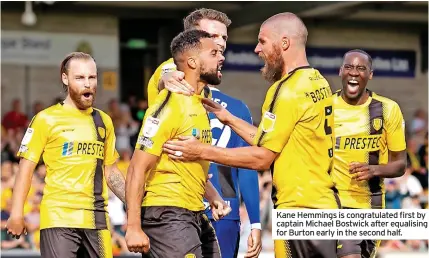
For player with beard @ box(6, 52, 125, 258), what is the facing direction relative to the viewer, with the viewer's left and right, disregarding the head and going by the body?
facing the viewer and to the right of the viewer

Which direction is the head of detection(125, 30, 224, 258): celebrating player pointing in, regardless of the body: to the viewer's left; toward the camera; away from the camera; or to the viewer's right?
to the viewer's right

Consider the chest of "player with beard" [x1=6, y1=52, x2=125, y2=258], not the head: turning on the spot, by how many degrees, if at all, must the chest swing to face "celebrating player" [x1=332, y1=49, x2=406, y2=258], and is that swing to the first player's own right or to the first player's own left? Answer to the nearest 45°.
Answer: approximately 45° to the first player's own left

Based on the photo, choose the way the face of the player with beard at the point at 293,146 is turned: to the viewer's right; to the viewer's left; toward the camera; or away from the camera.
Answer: to the viewer's left

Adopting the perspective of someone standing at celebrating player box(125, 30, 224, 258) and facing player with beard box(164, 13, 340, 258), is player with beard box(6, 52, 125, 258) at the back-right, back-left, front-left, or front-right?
back-left
